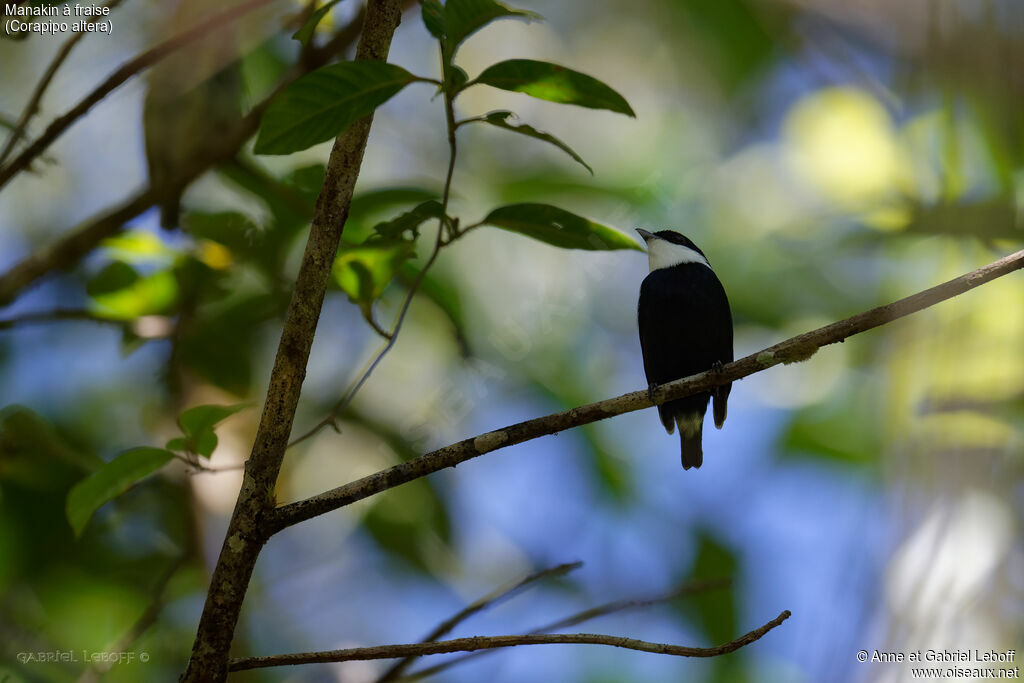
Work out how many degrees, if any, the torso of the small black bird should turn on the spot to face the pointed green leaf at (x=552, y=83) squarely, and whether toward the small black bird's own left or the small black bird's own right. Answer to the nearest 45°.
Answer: approximately 45° to the small black bird's own left
